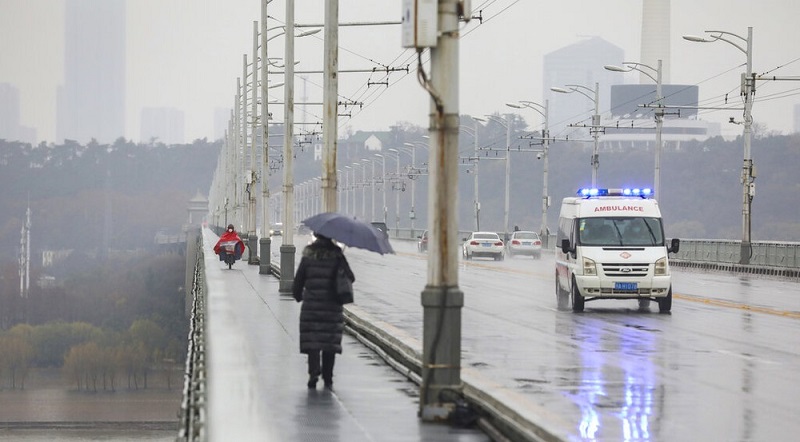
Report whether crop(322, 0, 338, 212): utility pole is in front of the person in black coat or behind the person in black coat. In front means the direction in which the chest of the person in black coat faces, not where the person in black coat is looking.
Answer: in front

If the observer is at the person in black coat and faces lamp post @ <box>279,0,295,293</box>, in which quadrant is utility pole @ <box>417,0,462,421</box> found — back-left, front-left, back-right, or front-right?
back-right

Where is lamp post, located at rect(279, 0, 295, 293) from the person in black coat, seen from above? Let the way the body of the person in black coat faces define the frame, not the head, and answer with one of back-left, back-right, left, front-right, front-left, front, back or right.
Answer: front

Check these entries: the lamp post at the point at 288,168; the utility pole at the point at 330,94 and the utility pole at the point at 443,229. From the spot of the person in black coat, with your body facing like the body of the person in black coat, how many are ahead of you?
2

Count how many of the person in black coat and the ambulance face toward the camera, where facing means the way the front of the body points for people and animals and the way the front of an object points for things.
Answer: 1

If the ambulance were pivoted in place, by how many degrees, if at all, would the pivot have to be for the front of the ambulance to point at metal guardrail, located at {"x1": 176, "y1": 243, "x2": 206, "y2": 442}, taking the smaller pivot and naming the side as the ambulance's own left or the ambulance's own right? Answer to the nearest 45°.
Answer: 0° — it already faces it

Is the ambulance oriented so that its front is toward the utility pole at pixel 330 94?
no

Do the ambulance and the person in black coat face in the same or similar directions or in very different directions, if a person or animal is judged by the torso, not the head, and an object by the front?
very different directions

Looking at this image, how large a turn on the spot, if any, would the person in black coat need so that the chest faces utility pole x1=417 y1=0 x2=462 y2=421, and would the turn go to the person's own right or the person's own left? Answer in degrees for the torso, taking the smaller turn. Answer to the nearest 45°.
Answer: approximately 135° to the person's own right

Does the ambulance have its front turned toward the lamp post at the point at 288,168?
no

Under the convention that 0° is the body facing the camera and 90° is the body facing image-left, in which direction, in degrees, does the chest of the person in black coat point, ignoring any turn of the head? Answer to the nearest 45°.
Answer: approximately 180°

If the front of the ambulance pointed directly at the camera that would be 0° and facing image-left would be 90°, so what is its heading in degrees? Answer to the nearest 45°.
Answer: approximately 0°

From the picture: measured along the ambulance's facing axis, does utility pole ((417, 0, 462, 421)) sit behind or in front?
in front

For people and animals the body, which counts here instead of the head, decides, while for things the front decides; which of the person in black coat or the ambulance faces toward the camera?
the ambulance

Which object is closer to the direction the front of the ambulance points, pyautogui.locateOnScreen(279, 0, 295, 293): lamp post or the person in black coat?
the person in black coat
